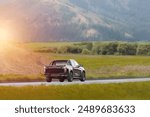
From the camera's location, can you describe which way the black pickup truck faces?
facing away from the viewer and to the right of the viewer
